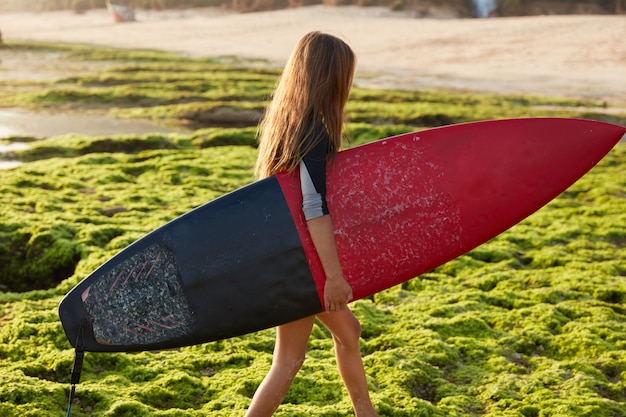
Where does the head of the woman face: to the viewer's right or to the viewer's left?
to the viewer's right

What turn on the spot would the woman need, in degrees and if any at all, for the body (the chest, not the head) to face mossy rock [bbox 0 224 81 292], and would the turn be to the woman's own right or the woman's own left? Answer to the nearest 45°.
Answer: approximately 135° to the woman's own left

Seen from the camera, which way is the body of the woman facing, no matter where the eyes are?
to the viewer's right
